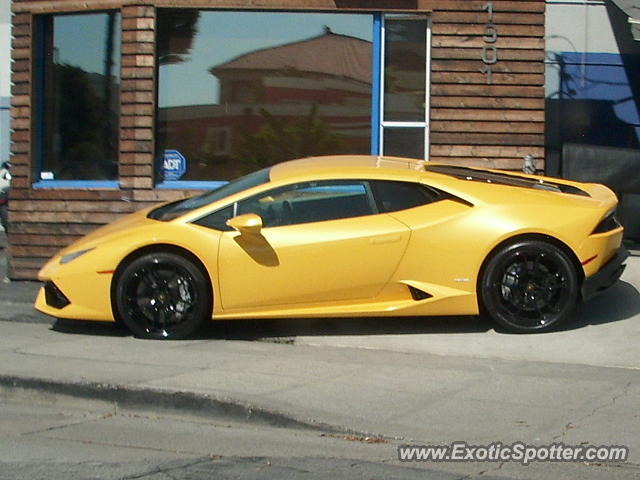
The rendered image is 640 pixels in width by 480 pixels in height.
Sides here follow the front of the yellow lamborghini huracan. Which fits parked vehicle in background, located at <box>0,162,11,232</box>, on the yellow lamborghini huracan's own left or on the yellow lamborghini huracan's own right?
on the yellow lamborghini huracan's own right

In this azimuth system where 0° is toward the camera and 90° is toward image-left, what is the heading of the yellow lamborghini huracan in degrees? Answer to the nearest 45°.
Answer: approximately 90°
